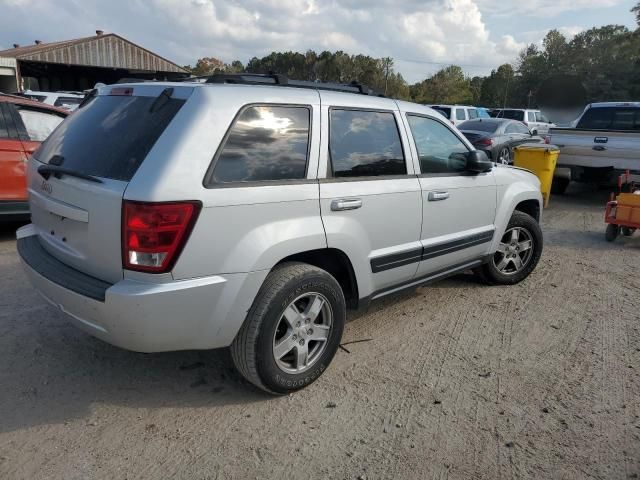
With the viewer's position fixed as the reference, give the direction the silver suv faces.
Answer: facing away from the viewer and to the right of the viewer

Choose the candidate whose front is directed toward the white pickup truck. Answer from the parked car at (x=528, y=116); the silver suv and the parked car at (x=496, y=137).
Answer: the silver suv

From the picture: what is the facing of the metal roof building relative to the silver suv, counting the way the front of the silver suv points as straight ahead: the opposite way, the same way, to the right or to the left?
to the right

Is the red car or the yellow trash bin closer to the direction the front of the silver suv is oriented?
the yellow trash bin

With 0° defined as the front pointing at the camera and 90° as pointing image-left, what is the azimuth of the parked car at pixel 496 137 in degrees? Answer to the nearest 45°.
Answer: approximately 225°

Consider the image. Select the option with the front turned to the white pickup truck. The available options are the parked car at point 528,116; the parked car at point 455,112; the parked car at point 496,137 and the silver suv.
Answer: the silver suv
